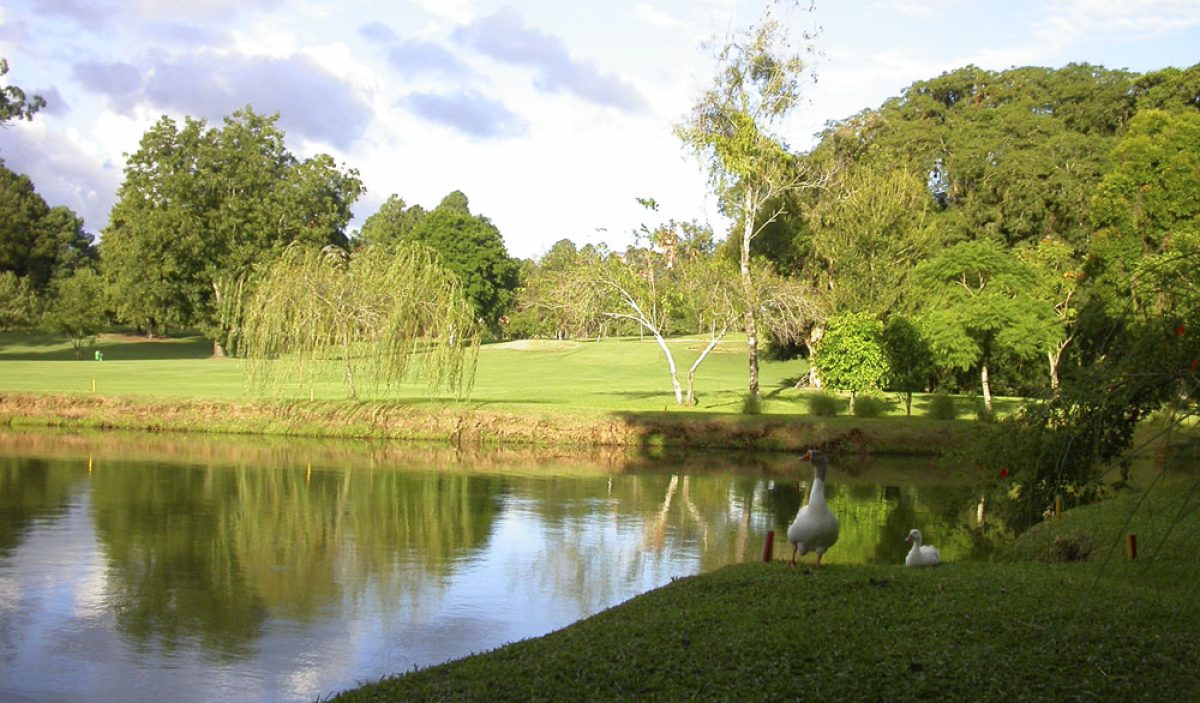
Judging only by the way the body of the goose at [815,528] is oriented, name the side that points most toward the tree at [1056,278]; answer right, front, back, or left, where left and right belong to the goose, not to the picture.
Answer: back

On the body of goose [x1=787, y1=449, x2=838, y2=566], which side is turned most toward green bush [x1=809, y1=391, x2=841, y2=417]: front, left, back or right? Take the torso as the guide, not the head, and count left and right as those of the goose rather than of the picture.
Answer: back

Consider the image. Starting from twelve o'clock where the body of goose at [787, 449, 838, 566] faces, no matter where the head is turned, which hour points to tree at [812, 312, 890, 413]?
The tree is roughly at 6 o'clock from the goose.

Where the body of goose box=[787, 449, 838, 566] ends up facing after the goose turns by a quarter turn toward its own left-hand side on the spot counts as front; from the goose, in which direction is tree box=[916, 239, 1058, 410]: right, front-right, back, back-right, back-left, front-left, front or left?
left

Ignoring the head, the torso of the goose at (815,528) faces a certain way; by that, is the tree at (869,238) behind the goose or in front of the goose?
behind

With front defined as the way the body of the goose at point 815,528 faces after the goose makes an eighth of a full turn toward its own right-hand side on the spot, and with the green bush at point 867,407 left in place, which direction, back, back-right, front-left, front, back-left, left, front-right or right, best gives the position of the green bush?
back-right

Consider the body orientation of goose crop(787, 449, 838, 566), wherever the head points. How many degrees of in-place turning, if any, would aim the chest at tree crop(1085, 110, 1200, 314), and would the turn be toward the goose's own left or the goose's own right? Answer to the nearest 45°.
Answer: approximately 180°

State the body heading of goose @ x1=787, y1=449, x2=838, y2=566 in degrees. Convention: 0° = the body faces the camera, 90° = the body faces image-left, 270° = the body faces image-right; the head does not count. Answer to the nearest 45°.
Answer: approximately 0°

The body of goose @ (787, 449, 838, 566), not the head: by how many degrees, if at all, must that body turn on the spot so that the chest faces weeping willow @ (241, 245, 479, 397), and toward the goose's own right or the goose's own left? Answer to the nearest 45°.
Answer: approximately 135° to the goose's own right

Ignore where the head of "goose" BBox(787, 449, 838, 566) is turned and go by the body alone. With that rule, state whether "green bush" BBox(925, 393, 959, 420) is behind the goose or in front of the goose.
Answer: behind

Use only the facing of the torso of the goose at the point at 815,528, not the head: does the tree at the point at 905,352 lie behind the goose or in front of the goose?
behind
